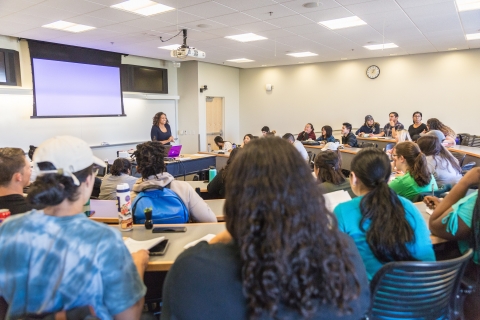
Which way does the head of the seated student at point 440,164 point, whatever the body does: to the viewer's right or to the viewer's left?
to the viewer's left

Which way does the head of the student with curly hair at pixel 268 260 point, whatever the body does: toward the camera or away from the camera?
away from the camera

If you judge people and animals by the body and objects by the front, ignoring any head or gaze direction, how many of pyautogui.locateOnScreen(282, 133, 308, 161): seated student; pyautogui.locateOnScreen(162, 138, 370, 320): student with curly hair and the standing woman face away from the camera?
1

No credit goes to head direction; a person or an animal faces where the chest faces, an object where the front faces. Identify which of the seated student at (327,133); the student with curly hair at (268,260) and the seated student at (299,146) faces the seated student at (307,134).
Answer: the student with curly hair

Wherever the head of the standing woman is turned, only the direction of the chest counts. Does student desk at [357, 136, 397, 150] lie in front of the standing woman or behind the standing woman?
in front

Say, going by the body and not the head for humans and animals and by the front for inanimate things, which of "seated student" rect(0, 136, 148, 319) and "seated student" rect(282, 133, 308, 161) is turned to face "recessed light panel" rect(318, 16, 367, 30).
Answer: "seated student" rect(0, 136, 148, 319)

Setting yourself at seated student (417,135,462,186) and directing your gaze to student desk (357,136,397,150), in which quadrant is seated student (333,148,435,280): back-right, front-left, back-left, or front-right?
back-left

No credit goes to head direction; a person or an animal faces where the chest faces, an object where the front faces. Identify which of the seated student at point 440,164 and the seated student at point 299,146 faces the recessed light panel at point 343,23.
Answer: the seated student at point 440,164

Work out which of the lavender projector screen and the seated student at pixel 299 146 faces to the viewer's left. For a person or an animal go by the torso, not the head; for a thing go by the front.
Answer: the seated student

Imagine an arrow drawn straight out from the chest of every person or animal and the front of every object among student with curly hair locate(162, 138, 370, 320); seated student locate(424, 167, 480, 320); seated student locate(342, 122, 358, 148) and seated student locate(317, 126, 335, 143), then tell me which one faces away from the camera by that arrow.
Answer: the student with curly hair

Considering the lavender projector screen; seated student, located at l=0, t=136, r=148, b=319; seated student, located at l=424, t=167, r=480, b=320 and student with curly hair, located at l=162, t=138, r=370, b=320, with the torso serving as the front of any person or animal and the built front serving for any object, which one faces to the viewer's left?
seated student, located at l=424, t=167, r=480, b=320

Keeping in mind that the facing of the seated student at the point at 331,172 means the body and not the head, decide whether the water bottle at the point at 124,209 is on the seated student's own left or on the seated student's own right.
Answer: on the seated student's own left

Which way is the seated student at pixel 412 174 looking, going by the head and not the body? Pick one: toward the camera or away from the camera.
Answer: away from the camera

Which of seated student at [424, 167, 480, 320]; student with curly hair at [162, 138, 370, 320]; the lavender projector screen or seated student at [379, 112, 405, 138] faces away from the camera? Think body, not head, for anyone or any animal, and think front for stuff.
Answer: the student with curly hair

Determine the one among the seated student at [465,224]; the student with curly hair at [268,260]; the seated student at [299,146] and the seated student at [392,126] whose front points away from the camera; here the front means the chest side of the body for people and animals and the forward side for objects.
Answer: the student with curly hair

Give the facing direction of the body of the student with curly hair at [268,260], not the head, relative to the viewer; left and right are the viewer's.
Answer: facing away from the viewer

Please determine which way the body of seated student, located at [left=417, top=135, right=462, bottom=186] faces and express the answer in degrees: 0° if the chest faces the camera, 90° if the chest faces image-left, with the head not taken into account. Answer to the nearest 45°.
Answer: approximately 135°

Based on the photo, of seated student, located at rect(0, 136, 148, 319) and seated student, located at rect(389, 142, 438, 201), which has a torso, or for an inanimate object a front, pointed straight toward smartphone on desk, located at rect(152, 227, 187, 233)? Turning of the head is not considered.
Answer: seated student, located at rect(0, 136, 148, 319)
